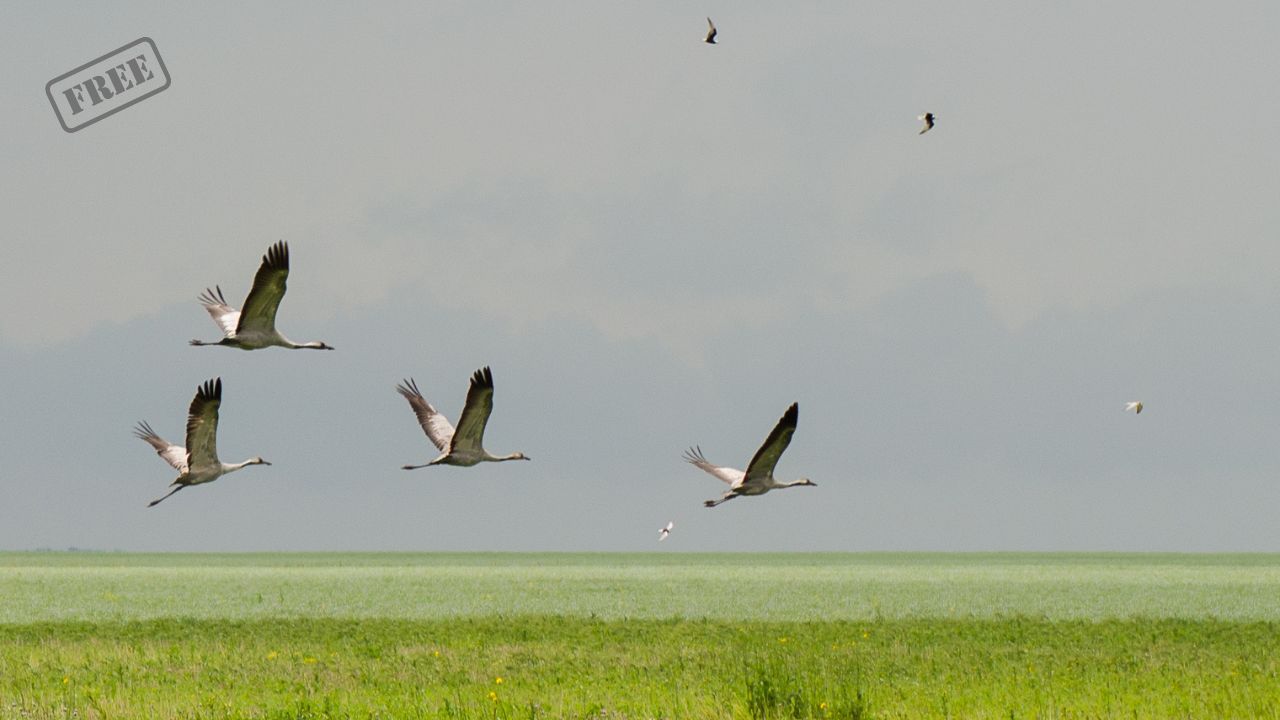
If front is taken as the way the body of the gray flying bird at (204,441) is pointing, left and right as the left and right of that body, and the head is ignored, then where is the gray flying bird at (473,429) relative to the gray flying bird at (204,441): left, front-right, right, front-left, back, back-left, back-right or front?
front-right

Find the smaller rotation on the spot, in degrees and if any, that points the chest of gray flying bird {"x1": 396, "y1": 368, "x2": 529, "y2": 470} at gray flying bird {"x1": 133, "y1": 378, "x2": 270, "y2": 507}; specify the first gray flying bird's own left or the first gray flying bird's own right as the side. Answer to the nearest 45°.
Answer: approximately 135° to the first gray flying bird's own left

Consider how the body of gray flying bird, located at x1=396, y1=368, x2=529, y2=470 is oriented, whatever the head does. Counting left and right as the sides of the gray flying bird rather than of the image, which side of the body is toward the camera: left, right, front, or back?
right

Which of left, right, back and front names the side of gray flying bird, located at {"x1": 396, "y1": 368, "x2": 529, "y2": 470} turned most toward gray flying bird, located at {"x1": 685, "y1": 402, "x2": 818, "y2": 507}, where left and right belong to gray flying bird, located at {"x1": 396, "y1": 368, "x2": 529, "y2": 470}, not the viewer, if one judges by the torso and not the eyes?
front

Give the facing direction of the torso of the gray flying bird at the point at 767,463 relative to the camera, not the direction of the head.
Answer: to the viewer's right

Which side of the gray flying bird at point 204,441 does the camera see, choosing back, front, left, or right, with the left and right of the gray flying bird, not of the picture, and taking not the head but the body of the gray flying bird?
right

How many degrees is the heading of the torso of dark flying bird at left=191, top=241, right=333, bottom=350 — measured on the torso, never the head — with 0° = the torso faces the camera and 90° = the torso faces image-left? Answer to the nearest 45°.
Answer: approximately 270°

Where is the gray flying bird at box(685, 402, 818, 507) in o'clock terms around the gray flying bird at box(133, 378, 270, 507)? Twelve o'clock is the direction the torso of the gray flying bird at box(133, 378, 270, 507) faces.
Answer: the gray flying bird at box(685, 402, 818, 507) is roughly at 1 o'clock from the gray flying bird at box(133, 378, 270, 507).

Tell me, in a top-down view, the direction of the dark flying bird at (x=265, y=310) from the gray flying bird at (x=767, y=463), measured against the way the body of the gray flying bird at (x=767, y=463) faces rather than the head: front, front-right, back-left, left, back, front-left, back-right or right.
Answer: back

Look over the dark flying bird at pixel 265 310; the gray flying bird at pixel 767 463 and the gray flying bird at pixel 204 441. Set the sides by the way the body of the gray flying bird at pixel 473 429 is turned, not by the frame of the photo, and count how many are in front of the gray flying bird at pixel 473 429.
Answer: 1
